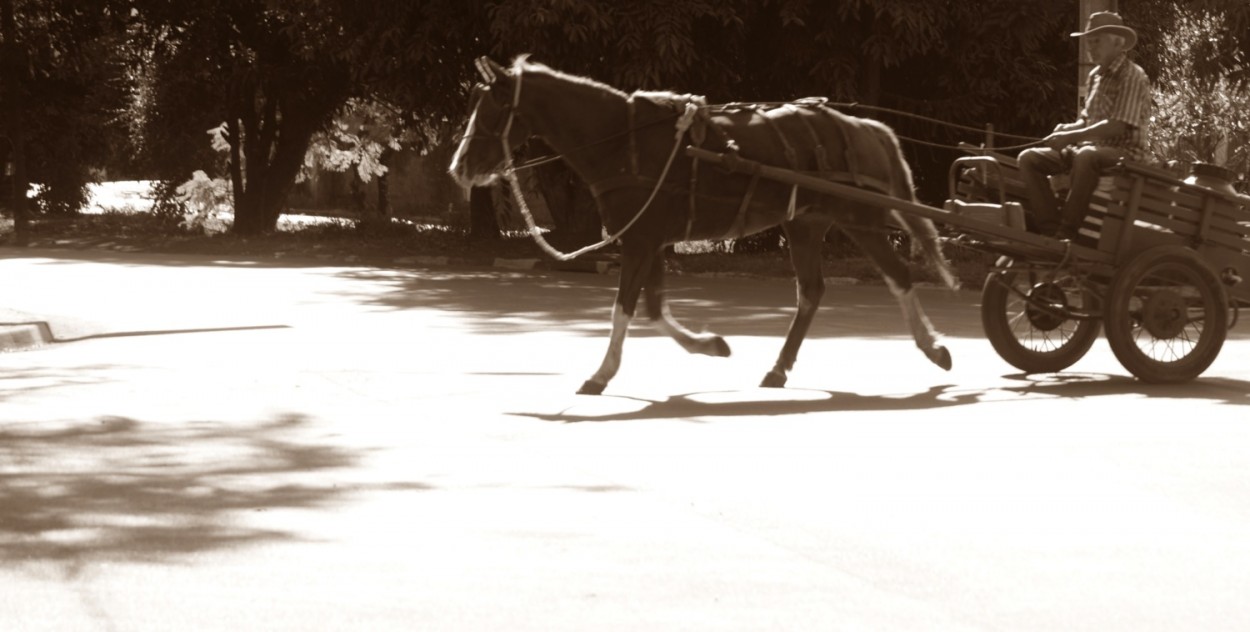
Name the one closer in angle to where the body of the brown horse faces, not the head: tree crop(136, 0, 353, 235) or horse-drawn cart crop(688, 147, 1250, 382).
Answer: the tree

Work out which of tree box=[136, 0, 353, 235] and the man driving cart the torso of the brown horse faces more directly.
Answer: the tree

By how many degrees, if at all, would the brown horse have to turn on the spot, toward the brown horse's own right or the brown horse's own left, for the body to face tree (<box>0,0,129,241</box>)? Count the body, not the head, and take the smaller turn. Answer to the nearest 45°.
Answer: approximately 45° to the brown horse's own right

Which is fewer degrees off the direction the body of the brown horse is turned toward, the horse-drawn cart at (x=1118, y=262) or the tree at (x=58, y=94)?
the tree

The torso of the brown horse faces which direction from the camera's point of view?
to the viewer's left

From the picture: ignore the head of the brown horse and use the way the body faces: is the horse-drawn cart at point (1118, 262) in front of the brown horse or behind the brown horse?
behind

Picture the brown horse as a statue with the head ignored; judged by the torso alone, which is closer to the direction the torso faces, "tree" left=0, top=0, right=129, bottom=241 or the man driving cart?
the tree
